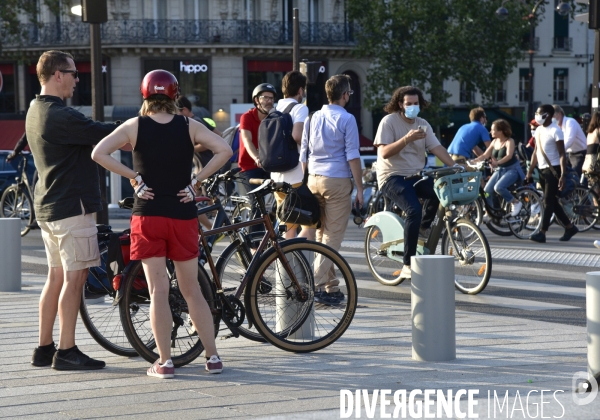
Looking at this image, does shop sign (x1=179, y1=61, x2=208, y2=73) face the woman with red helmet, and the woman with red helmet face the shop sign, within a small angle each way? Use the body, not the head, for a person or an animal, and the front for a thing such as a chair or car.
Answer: yes

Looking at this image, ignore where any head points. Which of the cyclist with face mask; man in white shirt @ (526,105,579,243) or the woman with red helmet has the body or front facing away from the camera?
the woman with red helmet

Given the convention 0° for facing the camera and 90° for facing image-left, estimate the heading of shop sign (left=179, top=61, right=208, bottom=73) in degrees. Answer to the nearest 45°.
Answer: approximately 0°

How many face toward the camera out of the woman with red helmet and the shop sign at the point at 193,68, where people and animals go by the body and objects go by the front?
1

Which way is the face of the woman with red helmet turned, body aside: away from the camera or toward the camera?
away from the camera

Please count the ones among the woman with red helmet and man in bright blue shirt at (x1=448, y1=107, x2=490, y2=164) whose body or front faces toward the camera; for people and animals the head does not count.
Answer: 0

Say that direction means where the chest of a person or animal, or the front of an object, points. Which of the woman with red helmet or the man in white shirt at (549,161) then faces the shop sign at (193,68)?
the woman with red helmet

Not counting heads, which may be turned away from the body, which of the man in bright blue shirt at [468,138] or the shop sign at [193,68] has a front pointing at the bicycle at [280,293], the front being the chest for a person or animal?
the shop sign

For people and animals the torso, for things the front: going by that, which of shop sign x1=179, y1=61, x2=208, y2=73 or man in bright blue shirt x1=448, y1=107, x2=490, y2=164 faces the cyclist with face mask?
the shop sign

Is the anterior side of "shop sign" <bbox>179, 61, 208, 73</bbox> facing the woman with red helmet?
yes

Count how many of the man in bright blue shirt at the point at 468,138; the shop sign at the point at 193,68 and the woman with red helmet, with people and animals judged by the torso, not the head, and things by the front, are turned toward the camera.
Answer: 1

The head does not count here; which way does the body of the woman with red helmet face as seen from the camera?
away from the camera

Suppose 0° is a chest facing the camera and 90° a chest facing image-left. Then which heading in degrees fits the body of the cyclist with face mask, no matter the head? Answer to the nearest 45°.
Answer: approximately 315°

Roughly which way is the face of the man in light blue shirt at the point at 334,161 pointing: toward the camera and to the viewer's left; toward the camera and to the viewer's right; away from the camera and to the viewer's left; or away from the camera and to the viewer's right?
away from the camera and to the viewer's right

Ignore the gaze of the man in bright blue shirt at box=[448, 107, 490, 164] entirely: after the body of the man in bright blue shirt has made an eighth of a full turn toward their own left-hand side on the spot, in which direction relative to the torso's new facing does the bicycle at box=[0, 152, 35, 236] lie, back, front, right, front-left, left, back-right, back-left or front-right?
left

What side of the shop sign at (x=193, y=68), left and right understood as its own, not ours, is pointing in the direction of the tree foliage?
left

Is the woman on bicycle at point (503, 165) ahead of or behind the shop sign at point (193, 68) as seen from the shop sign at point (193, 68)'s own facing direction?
ahead

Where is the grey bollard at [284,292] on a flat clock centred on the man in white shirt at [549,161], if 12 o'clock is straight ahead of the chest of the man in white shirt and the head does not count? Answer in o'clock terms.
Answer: The grey bollard is roughly at 11 o'clock from the man in white shirt.

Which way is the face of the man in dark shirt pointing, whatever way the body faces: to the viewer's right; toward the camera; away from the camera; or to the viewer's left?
to the viewer's right
